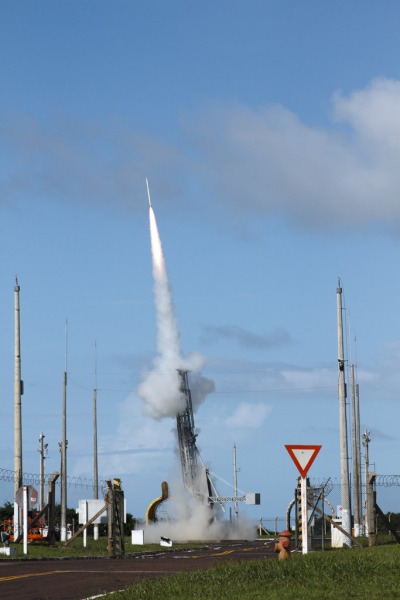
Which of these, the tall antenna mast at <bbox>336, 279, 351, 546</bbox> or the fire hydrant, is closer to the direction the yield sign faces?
the fire hydrant

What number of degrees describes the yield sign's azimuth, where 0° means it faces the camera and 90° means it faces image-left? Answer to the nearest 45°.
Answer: approximately 0°

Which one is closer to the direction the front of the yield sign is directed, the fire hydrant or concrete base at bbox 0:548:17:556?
the fire hydrant

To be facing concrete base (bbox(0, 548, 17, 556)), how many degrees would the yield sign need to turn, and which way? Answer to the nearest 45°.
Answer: approximately 135° to its right

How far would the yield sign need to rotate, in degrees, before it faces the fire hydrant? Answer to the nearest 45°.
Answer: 0° — it already faces it
